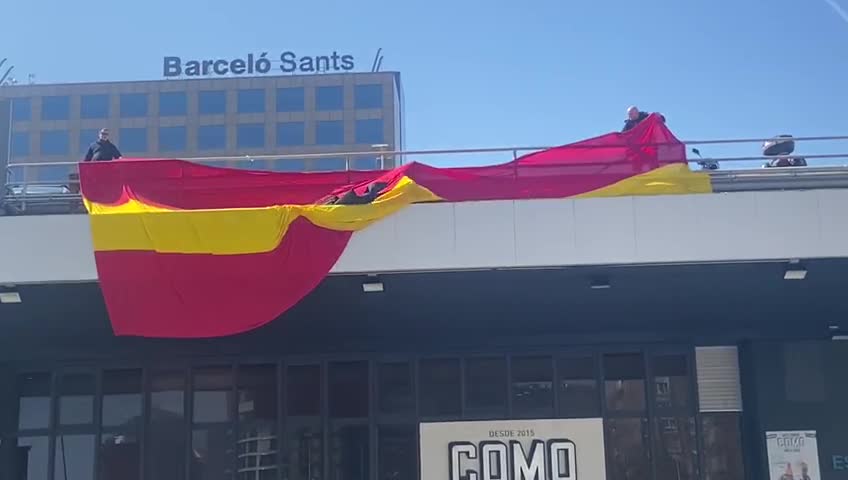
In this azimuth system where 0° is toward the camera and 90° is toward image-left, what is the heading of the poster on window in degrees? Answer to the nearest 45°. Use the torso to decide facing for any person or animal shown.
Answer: approximately 0°

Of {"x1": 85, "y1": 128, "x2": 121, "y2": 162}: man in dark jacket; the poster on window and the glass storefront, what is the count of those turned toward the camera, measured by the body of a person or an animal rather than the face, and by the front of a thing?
3

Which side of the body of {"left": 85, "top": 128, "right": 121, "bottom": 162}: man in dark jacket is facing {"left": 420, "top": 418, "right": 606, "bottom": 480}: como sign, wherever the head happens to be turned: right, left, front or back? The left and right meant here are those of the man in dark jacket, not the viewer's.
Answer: left

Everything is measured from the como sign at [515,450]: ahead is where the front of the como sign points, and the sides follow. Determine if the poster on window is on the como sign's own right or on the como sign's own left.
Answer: on the como sign's own left

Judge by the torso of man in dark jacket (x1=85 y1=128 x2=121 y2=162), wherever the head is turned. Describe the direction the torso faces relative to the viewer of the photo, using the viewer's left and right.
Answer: facing the viewer

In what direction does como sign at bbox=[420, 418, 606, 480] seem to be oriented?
toward the camera

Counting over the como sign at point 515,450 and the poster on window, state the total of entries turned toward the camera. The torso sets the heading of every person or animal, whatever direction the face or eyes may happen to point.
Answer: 2

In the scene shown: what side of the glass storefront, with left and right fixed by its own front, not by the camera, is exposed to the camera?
front

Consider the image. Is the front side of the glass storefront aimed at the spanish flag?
yes

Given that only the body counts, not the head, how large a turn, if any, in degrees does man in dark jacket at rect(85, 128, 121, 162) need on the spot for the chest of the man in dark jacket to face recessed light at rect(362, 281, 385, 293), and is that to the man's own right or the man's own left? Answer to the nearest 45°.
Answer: approximately 45° to the man's own left
